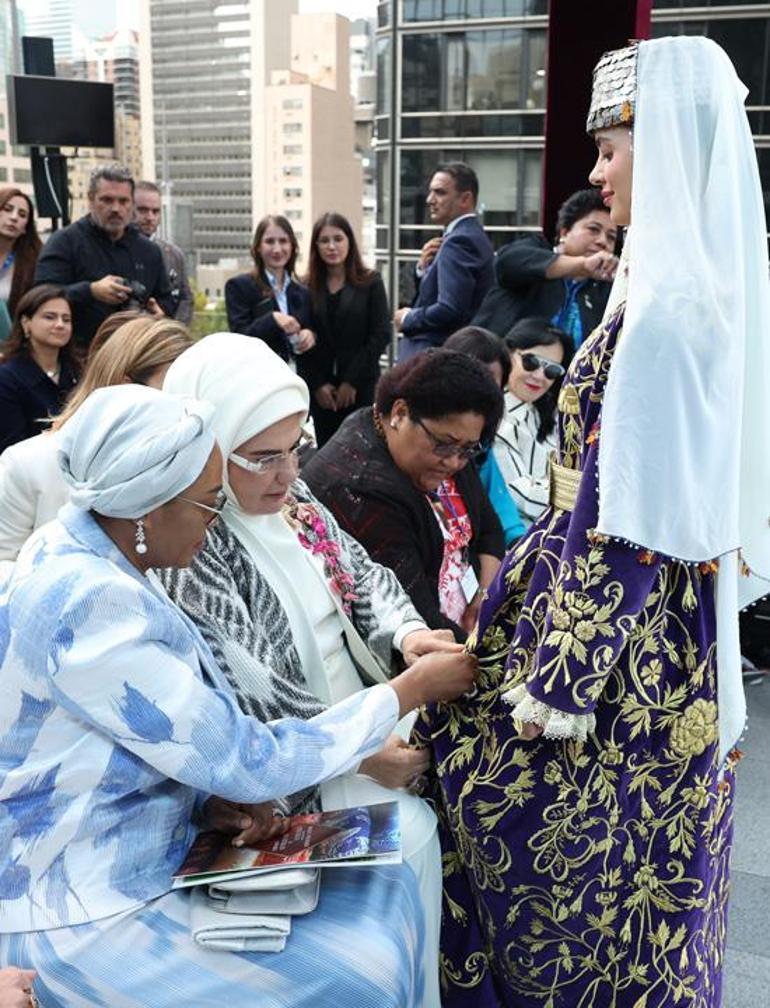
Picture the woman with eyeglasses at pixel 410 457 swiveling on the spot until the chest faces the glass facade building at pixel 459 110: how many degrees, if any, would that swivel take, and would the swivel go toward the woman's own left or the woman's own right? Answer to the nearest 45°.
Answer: approximately 135° to the woman's own left

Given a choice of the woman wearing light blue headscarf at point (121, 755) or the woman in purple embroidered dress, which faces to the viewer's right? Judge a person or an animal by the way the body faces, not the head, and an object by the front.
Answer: the woman wearing light blue headscarf

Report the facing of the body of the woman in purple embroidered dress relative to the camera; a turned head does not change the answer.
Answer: to the viewer's left

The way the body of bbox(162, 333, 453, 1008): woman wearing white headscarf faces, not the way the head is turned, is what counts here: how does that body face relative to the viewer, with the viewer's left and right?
facing the viewer and to the right of the viewer

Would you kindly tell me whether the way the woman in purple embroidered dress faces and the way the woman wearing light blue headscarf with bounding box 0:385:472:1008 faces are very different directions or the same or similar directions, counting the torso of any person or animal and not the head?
very different directions

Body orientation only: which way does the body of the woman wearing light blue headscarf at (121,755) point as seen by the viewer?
to the viewer's right

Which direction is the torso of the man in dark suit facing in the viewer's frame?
to the viewer's left

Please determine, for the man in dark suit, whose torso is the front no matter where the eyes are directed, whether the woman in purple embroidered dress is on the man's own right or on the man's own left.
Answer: on the man's own left
